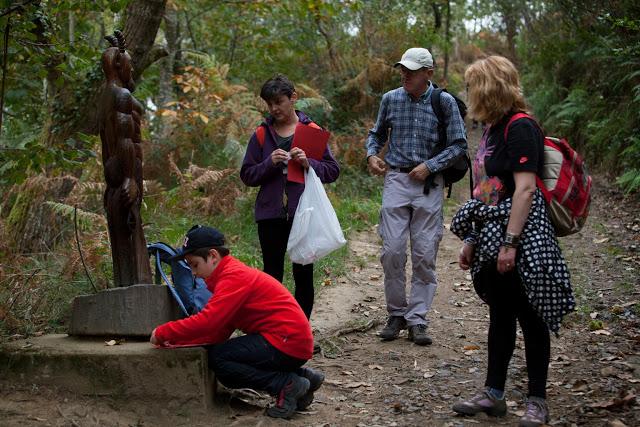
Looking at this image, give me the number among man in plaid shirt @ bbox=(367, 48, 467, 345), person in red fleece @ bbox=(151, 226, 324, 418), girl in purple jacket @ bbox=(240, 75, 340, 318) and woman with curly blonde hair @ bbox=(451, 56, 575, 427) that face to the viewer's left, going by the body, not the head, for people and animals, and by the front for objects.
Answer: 2

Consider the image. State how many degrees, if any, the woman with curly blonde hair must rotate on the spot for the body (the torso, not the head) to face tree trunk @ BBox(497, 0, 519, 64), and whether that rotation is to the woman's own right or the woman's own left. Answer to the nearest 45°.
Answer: approximately 90° to the woman's own right

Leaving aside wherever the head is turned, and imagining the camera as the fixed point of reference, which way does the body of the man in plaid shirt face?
toward the camera

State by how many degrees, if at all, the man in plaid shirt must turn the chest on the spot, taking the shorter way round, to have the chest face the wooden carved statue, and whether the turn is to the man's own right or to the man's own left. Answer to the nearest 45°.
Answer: approximately 45° to the man's own right

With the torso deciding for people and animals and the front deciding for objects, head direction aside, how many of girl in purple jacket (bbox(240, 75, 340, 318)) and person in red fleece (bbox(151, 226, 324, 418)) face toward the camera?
1

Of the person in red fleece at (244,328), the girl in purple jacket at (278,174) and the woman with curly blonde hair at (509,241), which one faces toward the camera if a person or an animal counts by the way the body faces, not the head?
the girl in purple jacket

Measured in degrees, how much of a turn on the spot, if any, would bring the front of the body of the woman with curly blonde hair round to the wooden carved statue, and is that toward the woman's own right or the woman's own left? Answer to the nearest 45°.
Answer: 0° — they already face it

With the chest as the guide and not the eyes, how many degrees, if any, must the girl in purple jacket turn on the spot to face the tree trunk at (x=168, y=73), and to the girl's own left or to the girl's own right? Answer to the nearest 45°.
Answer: approximately 180°

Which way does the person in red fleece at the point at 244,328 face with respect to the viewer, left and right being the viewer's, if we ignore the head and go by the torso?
facing to the left of the viewer

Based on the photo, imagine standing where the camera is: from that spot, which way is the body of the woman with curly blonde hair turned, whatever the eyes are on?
to the viewer's left

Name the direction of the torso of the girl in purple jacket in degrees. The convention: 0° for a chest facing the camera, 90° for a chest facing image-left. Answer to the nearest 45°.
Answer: approximately 0°

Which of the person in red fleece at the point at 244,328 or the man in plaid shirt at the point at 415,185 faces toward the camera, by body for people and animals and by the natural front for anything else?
the man in plaid shirt

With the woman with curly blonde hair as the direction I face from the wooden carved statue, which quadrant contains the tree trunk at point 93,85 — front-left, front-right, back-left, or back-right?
back-left

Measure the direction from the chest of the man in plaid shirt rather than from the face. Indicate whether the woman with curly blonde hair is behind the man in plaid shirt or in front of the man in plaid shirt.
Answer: in front

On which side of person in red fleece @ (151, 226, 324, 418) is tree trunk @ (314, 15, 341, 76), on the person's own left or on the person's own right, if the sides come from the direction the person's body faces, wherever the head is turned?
on the person's own right

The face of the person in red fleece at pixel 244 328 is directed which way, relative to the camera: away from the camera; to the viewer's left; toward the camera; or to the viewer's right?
to the viewer's left

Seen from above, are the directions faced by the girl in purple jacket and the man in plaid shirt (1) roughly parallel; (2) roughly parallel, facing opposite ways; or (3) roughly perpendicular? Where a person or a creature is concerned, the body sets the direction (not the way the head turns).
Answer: roughly parallel
